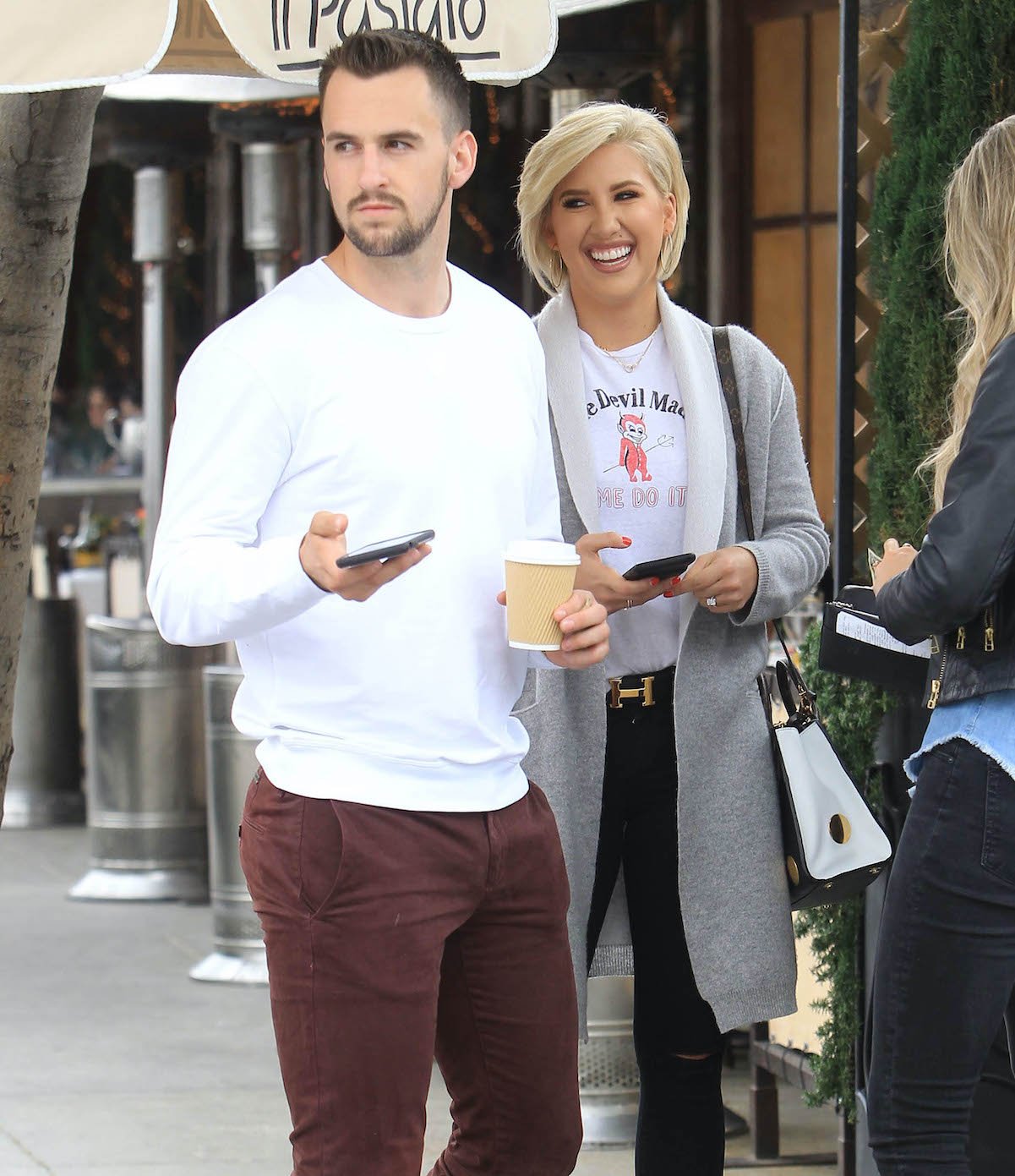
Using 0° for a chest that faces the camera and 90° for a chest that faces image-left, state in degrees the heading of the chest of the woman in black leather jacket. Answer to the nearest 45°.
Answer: approximately 90°

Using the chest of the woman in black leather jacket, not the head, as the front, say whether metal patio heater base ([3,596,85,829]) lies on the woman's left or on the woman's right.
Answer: on the woman's right

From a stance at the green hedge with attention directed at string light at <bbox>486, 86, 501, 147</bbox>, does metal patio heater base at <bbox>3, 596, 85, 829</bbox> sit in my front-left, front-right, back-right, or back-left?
front-left

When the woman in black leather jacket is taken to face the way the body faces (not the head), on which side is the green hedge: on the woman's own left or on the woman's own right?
on the woman's own right

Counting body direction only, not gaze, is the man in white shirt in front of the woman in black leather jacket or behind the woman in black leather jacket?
in front

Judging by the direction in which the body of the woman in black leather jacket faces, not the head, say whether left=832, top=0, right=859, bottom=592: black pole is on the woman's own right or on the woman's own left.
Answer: on the woman's own right

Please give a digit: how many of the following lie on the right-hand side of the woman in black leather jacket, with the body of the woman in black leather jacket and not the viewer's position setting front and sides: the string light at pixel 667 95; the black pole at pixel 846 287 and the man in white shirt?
2
